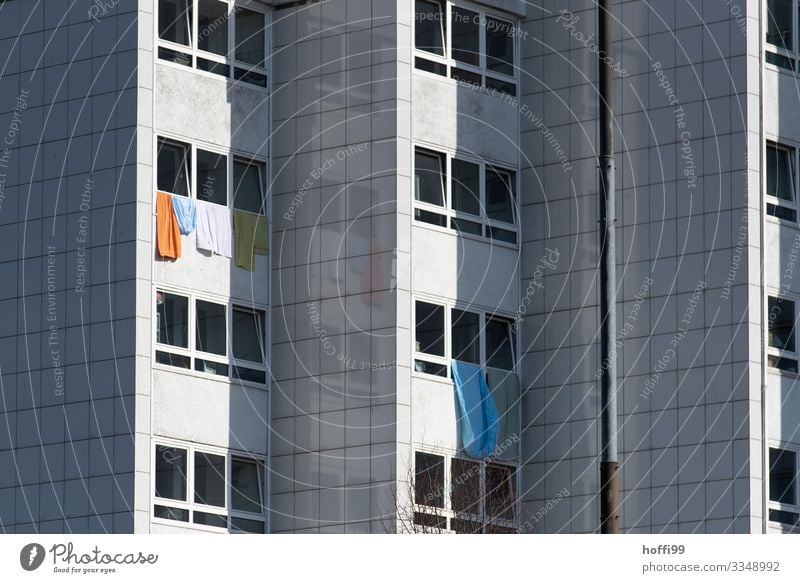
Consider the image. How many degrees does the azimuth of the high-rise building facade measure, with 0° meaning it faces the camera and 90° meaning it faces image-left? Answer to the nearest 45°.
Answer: approximately 315°
